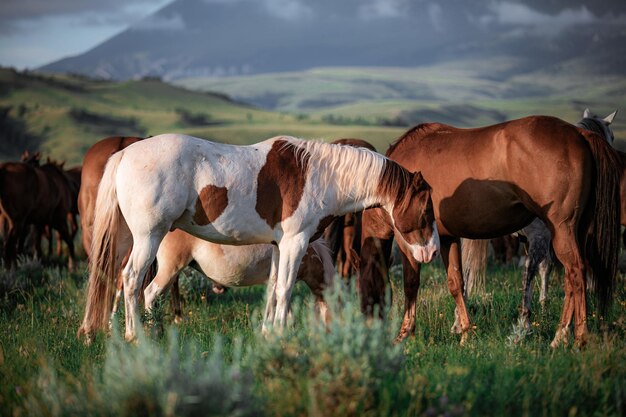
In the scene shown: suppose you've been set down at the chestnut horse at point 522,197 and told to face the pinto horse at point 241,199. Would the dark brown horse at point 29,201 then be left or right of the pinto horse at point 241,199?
right

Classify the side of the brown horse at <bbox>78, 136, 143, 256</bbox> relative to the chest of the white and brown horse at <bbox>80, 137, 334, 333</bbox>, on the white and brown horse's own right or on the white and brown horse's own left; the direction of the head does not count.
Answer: on the white and brown horse's own left

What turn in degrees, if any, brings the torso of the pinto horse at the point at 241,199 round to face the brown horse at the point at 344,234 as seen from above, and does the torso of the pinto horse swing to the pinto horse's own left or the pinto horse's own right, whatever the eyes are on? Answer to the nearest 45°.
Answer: approximately 90° to the pinto horse's own left

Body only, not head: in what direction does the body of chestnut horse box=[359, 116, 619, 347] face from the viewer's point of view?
to the viewer's left

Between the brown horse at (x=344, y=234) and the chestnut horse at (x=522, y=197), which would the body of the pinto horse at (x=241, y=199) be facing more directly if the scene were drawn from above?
the chestnut horse

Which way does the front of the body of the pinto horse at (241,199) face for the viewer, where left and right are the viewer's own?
facing to the right of the viewer

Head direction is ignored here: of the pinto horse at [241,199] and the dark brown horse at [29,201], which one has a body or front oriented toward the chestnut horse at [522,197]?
the pinto horse

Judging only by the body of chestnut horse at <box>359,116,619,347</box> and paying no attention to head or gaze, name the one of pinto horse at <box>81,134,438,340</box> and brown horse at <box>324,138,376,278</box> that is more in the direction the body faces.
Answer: the pinto horse

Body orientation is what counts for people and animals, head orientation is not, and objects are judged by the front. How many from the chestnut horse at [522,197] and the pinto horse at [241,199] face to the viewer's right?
1
